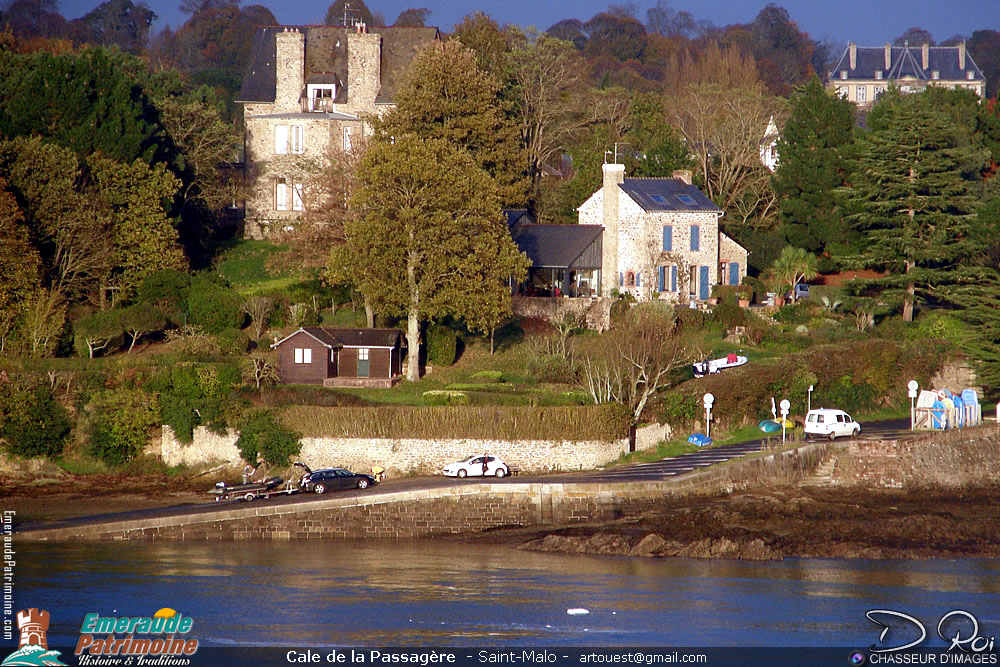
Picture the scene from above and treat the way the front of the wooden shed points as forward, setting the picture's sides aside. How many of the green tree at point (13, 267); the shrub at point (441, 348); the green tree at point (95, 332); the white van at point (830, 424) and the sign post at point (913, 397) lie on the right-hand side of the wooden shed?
2

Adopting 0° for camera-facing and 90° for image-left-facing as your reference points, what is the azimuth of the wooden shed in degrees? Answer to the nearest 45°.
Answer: approximately 0°

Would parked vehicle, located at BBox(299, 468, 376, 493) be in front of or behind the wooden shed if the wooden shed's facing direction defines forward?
in front

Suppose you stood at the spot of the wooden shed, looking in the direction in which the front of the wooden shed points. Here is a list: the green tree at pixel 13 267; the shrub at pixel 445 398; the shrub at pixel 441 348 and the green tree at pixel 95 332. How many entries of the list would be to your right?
2

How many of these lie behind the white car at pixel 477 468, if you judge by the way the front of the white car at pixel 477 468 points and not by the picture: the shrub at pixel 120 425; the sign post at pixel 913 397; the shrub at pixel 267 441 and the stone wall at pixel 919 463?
2

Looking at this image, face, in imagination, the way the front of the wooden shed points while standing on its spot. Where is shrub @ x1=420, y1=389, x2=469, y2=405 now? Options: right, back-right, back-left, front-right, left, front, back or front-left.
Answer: front-left

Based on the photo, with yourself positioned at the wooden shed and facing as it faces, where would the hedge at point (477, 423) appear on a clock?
The hedge is roughly at 11 o'clock from the wooden shed.

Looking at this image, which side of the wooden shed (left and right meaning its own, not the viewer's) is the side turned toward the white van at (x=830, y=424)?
left

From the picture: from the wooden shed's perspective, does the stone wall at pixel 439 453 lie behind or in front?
in front
